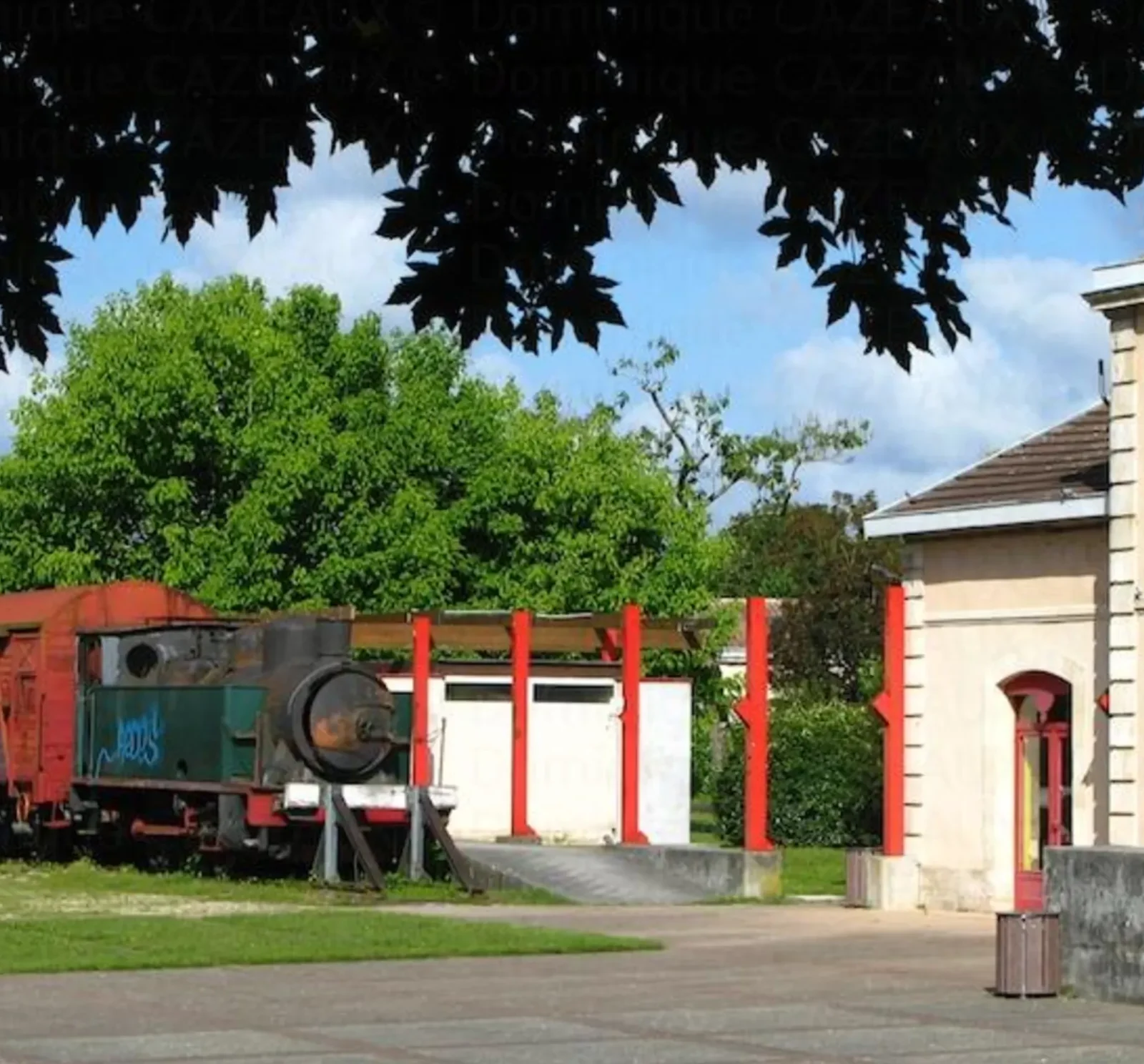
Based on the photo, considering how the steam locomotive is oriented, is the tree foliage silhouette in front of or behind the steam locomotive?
in front

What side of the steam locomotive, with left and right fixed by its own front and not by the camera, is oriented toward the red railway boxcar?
back

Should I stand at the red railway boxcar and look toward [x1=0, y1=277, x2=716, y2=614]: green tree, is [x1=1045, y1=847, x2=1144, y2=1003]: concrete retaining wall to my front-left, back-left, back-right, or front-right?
back-right

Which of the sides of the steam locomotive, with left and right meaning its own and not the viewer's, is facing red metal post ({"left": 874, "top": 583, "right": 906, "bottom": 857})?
front

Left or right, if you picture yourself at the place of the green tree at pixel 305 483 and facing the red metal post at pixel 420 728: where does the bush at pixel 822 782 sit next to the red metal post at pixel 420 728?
left

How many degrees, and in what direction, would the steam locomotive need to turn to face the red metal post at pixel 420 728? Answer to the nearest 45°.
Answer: approximately 45° to its left

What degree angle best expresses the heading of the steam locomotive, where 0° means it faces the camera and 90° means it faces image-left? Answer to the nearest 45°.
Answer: approximately 315°

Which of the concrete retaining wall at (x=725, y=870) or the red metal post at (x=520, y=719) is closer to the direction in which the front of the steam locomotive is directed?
the concrete retaining wall
